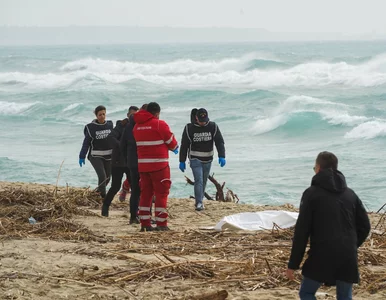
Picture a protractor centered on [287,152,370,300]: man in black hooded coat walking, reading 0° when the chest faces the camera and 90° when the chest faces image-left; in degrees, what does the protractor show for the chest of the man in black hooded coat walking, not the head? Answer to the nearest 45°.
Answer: approximately 135°

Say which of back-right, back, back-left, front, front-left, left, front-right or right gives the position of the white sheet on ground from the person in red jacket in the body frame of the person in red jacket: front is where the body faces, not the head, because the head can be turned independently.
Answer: front-right

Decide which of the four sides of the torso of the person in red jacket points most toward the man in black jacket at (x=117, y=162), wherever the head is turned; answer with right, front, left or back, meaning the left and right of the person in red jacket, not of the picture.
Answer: left

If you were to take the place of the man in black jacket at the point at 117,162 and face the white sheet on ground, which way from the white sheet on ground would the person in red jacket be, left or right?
right

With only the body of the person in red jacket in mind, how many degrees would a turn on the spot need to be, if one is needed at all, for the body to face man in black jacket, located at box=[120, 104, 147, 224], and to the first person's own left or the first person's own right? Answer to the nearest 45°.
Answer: approximately 90° to the first person's own left

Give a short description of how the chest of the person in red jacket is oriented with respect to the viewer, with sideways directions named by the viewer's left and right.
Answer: facing away from the viewer and to the right of the viewer

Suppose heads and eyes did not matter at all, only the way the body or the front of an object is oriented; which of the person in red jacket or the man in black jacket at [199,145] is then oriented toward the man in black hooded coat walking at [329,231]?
the man in black jacket
